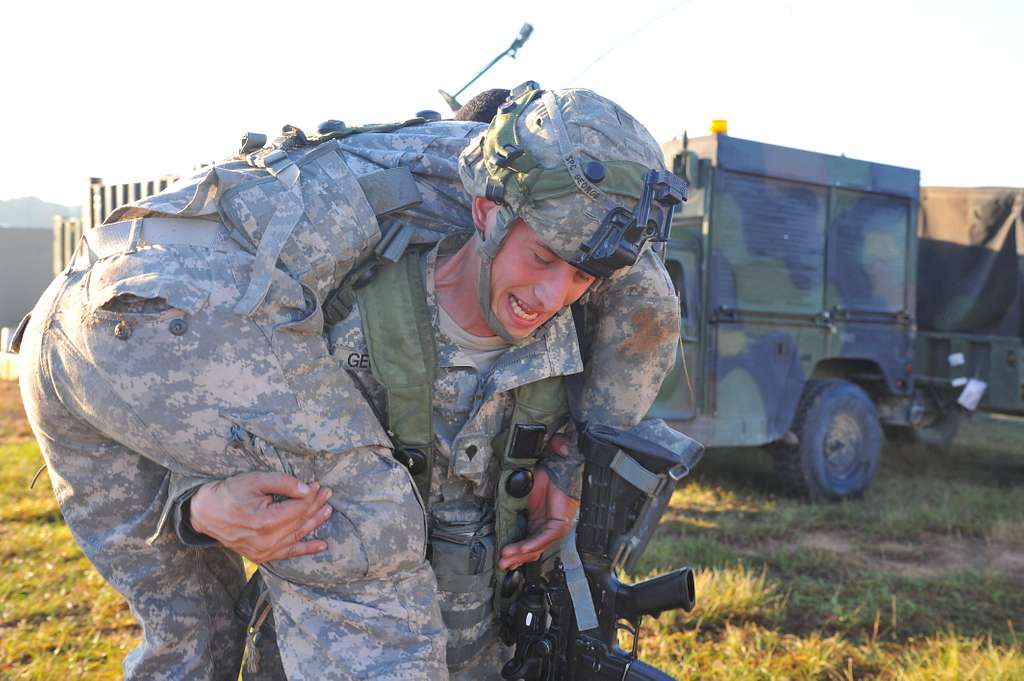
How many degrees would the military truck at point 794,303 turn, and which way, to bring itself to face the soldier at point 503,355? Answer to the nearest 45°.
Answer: approximately 45° to its left

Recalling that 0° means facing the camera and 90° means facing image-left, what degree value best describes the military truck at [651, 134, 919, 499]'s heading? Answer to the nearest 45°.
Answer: approximately 45°

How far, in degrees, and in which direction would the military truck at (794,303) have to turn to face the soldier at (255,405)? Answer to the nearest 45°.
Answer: approximately 45° to its left

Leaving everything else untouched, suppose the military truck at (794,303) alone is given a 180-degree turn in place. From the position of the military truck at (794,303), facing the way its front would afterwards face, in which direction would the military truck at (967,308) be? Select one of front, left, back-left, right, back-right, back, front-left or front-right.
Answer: front
